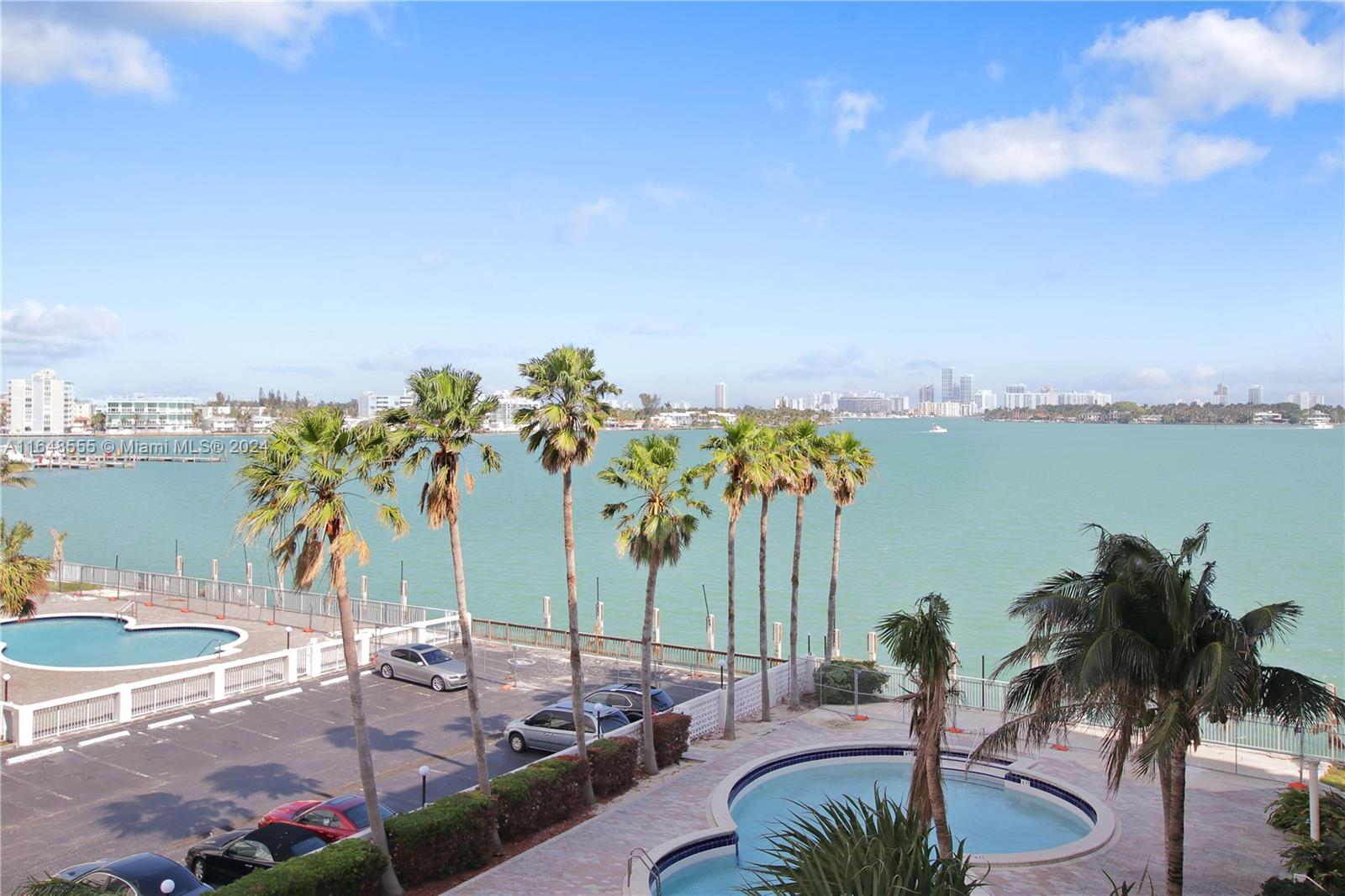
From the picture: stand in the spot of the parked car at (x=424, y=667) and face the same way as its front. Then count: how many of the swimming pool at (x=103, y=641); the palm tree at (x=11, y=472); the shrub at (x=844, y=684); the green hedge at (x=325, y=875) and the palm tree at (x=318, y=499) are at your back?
2

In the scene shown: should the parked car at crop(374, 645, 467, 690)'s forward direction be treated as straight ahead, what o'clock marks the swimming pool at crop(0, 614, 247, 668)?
The swimming pool is roughly at 6 o'clock from the parked car.

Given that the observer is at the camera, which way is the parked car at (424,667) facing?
facing the viewer and to the right of the viewer

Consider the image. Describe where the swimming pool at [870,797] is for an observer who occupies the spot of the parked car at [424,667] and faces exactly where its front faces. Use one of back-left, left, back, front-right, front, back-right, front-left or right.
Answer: front

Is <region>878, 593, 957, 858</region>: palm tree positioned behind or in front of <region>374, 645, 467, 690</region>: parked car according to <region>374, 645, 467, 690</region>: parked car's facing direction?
in front

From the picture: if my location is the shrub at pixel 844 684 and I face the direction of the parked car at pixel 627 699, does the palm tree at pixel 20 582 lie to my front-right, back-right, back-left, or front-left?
front-right

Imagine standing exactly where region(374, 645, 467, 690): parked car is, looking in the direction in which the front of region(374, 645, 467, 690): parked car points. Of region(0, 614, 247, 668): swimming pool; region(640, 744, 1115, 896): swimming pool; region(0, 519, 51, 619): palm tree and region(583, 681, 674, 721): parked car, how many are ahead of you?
2

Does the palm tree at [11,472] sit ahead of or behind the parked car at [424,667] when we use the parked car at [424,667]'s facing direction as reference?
behind

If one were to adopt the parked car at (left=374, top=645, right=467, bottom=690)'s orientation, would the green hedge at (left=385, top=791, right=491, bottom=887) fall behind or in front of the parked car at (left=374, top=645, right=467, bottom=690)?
in front

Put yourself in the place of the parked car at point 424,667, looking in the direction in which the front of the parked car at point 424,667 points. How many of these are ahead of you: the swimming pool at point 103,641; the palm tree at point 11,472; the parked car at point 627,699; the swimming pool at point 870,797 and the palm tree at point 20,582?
2

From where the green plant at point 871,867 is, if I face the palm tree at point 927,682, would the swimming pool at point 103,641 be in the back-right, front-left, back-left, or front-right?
front-left

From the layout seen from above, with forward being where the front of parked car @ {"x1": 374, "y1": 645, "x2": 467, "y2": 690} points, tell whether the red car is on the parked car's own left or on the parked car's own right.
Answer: on the parked car's own right
